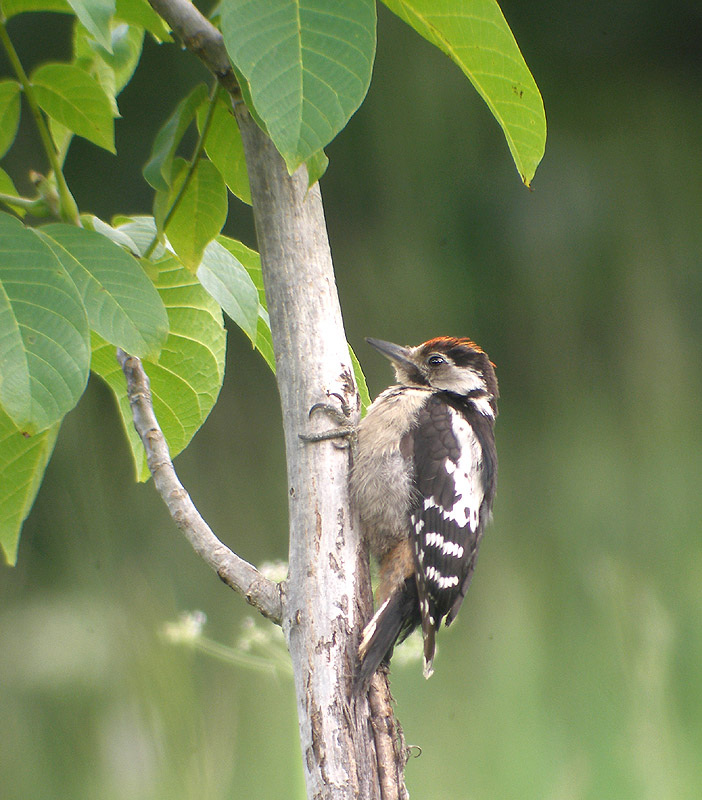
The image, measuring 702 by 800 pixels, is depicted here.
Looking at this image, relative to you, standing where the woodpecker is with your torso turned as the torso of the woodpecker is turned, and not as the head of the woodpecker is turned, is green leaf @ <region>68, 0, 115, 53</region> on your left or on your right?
on your left

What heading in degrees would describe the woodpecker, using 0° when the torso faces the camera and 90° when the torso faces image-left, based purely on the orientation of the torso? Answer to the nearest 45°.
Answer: approximately 90°
